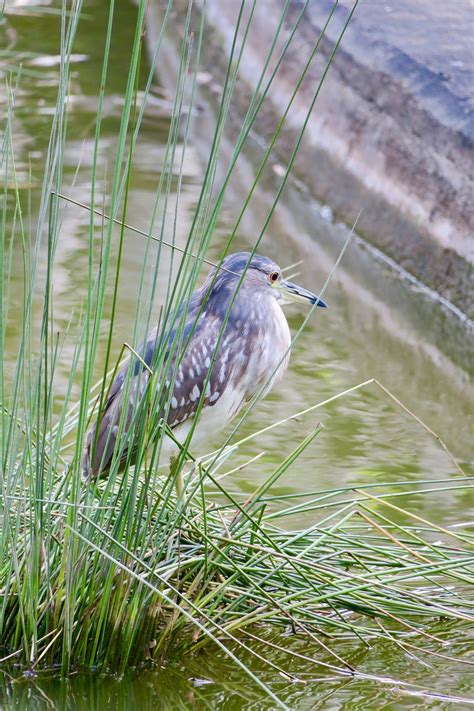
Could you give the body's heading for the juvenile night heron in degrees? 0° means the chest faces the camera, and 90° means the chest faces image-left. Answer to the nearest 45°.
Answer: approximately 270°

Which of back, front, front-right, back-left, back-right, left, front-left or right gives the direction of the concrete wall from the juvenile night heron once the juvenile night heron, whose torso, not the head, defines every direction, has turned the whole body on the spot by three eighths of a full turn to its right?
back-right
